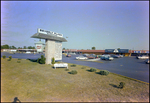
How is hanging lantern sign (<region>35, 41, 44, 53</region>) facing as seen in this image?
toward the camera

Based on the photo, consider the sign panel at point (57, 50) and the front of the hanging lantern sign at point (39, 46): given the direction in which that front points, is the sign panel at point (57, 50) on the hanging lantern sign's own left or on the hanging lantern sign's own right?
on the hanging lantern sign's own left
